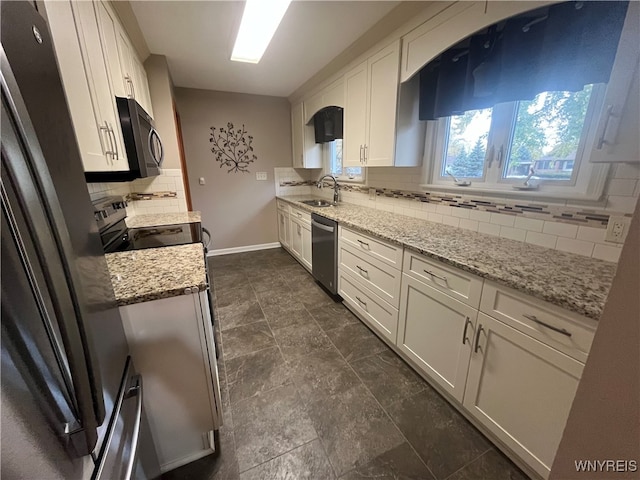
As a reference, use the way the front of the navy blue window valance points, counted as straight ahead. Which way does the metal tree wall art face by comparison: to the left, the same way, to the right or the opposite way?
to the left

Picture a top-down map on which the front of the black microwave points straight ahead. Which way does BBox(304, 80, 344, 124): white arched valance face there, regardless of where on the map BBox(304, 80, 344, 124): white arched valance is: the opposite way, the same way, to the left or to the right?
the opposite way

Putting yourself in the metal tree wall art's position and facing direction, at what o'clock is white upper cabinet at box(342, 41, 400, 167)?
The white upper cabinet is roughly at 11 o'clock from the metal tree wall art.

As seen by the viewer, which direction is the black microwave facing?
to the viewer's right

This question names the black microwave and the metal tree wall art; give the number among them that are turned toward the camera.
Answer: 1

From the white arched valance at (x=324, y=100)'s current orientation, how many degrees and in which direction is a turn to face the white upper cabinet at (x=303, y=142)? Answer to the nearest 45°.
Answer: approximately 90° to its right

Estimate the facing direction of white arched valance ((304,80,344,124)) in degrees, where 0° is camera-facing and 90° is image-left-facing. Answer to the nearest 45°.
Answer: approximately 45°

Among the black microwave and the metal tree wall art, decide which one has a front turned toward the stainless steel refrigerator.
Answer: the metal tree wall art

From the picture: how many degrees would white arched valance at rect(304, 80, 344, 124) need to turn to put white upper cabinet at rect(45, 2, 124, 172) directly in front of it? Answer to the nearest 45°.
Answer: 0° — it already faces it

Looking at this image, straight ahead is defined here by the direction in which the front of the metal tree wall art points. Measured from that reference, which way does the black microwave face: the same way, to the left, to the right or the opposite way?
to the left

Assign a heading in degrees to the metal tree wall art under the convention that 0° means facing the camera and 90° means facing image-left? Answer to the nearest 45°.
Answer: approximately 0°

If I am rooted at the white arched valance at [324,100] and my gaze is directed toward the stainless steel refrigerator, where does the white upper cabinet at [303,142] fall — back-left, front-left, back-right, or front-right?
back-right

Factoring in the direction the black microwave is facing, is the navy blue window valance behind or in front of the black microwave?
in front
